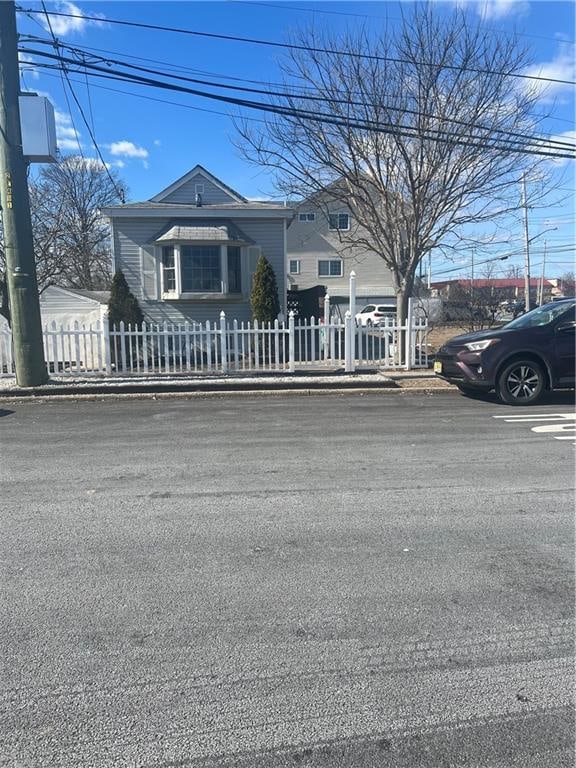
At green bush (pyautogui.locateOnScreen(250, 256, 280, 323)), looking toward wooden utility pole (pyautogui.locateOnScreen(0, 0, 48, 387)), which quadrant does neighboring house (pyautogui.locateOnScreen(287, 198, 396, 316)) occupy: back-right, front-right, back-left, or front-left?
back-right

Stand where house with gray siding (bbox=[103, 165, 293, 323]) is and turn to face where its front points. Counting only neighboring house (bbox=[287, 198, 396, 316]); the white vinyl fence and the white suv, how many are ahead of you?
1

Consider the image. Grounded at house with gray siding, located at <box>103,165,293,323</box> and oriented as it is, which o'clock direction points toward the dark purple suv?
The dark purple suv is roughly at 11 o'clock from the house with gray siding.

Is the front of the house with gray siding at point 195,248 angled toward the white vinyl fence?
yes

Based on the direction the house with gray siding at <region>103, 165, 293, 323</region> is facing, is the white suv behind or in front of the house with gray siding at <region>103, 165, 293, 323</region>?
behind

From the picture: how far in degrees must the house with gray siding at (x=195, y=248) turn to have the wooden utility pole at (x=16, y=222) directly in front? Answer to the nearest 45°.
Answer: approximately 45° to its right

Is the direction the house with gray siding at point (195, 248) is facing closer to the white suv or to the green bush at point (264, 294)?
the green bush

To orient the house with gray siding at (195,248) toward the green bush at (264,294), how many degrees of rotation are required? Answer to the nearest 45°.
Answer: approximately 45° to its left

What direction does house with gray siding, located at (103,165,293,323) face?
toward the camera
